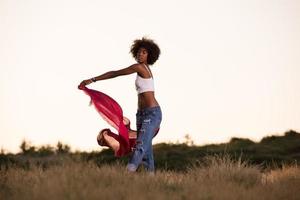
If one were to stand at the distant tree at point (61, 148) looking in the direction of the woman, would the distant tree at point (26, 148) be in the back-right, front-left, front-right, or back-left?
back-right

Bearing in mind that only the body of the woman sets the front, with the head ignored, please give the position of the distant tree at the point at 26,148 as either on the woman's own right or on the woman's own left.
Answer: on the woman's own right

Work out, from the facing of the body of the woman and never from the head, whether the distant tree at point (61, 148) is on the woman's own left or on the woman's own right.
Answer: on the woman's own right
